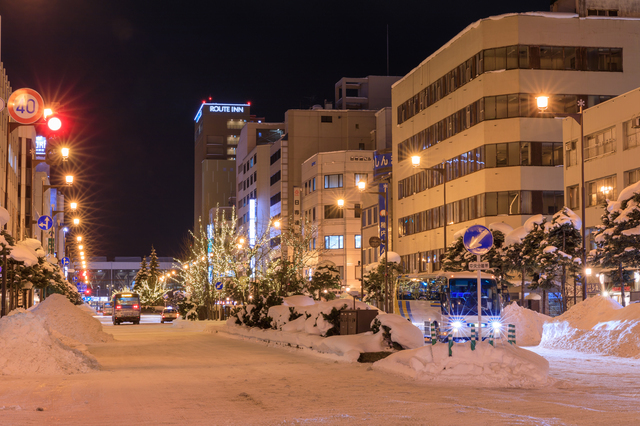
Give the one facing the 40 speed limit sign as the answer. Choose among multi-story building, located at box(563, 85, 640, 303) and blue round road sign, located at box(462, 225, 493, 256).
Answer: the multi-story building

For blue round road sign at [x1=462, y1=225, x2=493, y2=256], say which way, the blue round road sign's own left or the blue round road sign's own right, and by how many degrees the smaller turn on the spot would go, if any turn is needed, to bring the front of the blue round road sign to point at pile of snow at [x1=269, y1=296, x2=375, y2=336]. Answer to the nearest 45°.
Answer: approximately 135° to the blue round road sign's own right

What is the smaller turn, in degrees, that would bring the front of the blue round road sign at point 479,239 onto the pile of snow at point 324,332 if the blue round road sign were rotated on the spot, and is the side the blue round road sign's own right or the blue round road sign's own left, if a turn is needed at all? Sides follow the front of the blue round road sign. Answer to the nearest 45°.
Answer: approximately 135° to the blue round road sign's own right

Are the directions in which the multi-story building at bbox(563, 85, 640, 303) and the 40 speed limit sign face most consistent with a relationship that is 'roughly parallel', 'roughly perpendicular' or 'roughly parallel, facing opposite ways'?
roughly perpendicular

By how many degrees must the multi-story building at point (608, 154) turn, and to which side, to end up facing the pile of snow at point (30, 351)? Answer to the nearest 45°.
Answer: approximately 45° to its left

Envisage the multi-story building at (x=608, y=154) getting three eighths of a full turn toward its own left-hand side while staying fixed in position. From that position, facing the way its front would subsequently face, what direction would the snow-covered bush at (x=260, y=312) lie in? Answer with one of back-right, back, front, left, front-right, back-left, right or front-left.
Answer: back-right

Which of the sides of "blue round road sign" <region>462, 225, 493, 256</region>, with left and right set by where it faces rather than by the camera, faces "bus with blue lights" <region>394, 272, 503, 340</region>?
back

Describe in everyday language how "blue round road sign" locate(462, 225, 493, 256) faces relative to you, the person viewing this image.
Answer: facing the viewer

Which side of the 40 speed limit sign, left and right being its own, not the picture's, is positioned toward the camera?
front

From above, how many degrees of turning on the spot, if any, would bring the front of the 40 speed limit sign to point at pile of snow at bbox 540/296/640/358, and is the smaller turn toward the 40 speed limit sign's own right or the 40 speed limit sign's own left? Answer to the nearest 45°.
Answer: approximately 45° to the 40 speed limit sign's own left

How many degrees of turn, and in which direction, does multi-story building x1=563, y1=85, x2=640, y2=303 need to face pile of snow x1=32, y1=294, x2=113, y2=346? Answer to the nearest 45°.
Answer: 0° — it already faces it

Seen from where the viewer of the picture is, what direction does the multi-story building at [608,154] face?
facing the viewer and to the left of the viewer

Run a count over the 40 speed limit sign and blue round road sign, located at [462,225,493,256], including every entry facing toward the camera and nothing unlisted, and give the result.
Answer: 2

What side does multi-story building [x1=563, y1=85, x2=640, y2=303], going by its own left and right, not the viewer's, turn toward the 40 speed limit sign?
front

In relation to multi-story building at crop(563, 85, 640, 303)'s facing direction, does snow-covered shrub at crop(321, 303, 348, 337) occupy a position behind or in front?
in front
